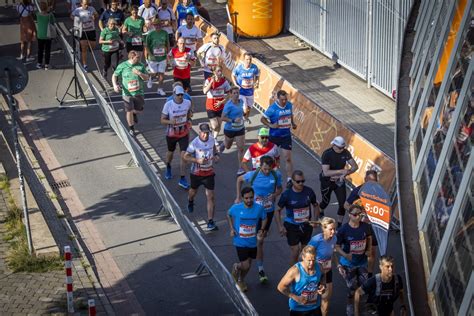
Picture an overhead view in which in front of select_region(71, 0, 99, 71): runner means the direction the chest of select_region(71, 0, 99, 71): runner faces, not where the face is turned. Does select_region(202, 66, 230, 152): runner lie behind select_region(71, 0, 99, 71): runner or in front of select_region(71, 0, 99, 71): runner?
in front

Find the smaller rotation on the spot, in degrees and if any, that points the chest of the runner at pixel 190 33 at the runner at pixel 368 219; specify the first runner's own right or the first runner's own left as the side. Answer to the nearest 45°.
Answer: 0° — they already face them

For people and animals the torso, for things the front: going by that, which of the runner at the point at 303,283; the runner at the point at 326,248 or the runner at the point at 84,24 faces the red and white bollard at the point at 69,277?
the runner at the point at 84,24

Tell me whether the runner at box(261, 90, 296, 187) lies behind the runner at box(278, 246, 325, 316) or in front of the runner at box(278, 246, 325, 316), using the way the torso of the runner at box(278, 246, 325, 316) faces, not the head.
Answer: behind

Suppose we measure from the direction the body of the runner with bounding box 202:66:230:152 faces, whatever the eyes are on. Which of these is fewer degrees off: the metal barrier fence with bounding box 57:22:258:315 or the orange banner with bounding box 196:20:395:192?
the metal barrier fence

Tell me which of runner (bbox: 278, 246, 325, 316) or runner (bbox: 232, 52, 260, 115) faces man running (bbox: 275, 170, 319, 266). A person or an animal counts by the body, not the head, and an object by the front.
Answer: runner (bbox: 232, 52, 260, 115)

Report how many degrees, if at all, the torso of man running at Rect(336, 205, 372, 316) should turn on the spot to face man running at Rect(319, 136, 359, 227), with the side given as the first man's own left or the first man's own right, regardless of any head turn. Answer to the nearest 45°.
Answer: approximately 180°

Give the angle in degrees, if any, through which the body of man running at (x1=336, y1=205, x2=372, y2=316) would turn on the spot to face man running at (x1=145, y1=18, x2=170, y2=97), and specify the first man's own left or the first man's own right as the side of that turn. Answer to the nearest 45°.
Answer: approximately 135° to the first man's own right

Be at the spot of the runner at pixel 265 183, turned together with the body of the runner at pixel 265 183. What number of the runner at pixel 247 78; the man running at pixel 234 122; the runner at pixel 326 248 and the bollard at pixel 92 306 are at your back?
2
